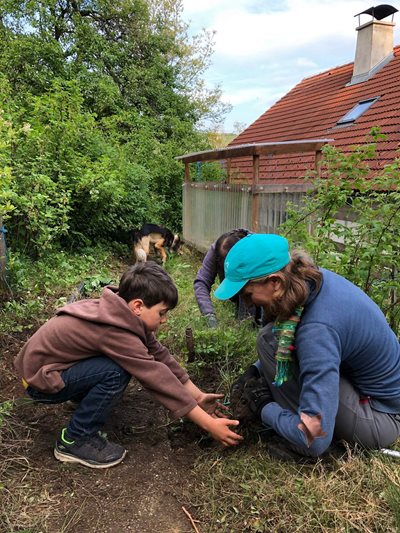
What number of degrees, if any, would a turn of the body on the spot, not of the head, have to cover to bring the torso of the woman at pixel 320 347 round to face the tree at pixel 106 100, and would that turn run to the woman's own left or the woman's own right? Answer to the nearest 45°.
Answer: approximately 45° to the woman's own right

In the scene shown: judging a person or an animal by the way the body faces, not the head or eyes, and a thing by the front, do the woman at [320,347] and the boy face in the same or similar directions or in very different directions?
very different directions

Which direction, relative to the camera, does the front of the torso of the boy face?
to the viewer's right

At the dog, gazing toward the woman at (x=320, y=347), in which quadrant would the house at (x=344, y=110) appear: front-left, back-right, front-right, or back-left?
back-left

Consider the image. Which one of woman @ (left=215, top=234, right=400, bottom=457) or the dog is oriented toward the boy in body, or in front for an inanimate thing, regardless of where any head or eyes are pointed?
the woman

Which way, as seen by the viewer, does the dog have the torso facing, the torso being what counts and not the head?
to the viewer's right

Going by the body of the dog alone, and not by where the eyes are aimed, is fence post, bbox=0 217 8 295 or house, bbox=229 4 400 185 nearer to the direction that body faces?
the house

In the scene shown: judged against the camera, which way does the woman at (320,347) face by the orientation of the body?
to the viewer's left

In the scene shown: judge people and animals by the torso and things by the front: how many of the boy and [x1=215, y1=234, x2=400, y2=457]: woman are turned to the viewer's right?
1

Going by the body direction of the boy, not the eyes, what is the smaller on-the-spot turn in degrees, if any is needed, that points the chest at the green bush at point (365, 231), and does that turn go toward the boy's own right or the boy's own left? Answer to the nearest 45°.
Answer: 0° — they already face it

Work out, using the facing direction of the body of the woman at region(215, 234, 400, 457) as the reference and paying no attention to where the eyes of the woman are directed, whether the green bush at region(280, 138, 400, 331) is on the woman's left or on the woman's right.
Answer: on the woman's right
